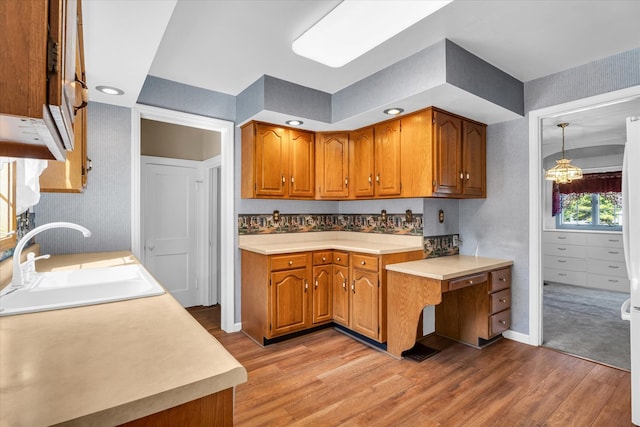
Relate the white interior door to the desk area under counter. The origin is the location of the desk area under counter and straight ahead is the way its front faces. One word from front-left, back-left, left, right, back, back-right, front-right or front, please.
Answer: back-right

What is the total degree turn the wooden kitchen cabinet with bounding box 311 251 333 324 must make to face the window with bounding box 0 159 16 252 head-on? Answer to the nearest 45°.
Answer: approximately 90° to its right

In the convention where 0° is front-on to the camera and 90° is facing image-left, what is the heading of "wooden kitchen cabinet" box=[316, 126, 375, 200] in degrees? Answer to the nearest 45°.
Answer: approximately 0°

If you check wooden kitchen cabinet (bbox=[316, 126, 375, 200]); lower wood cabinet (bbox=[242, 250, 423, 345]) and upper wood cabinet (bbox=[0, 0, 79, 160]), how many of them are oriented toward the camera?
2

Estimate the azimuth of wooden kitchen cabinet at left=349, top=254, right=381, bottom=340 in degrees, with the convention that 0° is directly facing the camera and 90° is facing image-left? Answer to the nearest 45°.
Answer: approximately 45°

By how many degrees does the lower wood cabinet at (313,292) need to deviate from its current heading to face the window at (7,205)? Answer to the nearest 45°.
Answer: approximately 45° to its right

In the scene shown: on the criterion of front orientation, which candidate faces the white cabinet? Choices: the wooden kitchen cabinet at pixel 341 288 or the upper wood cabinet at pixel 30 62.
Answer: the upper wood cabinet
